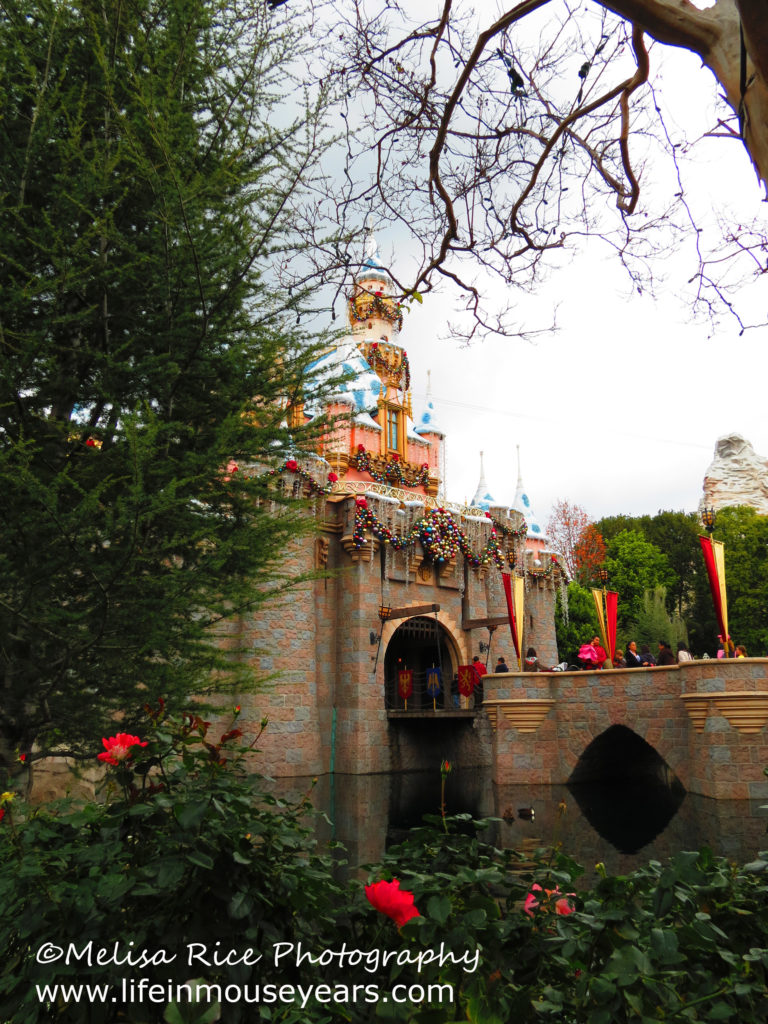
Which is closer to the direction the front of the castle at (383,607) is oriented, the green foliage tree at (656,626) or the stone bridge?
the stone bridge

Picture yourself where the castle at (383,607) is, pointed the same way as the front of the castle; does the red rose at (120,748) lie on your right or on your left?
on your right

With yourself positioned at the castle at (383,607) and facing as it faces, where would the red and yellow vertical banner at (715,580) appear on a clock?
The red and yellow vertical banner is roughly at 12 o'clock from the castle.

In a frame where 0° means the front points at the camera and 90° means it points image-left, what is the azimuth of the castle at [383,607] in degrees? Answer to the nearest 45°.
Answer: approximately 315°

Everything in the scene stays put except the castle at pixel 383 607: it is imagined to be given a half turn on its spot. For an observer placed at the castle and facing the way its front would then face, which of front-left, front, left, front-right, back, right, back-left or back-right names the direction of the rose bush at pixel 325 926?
back-left

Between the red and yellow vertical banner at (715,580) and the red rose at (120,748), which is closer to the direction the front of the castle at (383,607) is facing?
the red and yellow vertical banner

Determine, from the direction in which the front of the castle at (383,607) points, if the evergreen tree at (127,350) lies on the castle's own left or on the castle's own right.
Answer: on the castle's own right

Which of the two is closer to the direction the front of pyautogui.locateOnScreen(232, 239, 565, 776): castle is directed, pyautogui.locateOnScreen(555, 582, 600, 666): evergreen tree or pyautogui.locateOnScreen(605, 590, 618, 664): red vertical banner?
the red vertical banner
